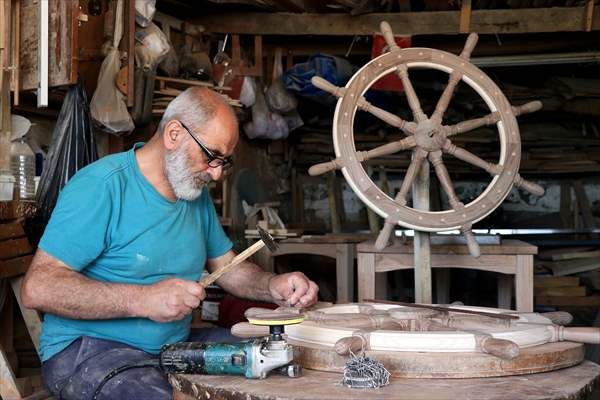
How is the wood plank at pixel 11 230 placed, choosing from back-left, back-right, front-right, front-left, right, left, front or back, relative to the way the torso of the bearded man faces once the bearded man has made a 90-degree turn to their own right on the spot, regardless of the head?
right

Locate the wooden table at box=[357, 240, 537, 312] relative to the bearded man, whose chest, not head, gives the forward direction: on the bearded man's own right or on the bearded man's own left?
on the bearded man's own left

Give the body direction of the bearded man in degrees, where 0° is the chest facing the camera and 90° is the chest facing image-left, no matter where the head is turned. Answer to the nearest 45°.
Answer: approximately 315°

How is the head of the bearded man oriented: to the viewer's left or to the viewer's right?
to the viewer's right

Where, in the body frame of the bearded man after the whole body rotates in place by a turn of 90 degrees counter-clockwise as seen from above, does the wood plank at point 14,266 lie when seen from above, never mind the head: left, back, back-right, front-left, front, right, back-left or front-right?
left

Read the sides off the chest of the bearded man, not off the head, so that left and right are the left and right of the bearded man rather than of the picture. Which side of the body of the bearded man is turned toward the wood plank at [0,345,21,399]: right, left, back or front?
back

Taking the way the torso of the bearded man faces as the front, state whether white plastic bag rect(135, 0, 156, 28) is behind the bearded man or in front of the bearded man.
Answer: behind

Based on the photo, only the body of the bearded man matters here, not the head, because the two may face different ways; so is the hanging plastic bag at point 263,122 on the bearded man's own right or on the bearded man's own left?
on the bearded man's own left

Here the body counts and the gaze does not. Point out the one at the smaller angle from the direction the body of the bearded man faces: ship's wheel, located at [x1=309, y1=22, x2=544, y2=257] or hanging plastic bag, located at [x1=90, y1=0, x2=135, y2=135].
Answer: the ship's wheel

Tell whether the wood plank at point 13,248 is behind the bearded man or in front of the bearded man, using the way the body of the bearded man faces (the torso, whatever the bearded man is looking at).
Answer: behind

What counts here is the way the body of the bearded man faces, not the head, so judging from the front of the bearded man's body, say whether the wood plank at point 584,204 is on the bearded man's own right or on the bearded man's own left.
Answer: on the bearded man's own left

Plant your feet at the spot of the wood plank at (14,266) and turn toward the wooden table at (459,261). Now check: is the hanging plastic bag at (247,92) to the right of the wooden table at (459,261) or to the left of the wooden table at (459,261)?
left
